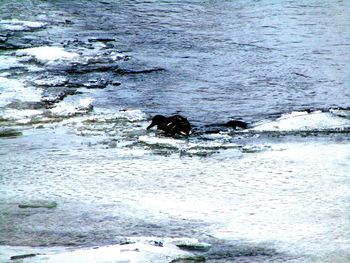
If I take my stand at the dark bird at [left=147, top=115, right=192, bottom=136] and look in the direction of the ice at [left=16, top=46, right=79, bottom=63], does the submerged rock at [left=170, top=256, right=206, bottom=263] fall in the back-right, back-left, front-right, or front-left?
back-left

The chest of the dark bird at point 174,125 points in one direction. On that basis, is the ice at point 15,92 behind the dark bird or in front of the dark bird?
in front

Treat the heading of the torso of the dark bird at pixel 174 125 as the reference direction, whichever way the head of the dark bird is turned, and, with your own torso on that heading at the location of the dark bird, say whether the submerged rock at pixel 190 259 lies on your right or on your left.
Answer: on your left

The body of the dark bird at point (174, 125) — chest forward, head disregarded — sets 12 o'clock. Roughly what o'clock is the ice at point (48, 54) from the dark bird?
The ice is roughly at 2 o'clock from the dark bird.

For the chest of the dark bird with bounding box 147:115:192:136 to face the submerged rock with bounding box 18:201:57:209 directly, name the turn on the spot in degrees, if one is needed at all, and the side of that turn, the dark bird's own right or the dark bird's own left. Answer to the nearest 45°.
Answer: approximately 45° to the dark bird's own left

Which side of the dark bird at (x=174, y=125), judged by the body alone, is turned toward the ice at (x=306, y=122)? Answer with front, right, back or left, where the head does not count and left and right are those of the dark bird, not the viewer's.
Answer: back

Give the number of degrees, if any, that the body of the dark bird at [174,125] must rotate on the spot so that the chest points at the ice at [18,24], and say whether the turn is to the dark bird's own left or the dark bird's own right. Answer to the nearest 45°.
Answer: approximately 45° to the dark bird's own right

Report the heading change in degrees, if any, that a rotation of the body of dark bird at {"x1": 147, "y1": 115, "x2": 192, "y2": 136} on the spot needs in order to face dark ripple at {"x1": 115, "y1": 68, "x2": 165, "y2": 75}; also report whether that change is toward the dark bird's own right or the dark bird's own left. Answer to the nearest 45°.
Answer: approximately 90° to the dark bird's own right

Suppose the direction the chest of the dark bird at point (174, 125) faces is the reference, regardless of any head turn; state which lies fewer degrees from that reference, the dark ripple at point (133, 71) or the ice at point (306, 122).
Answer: the dark ripple

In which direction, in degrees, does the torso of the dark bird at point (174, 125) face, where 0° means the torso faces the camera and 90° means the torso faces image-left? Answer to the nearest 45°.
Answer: approximately 90°
